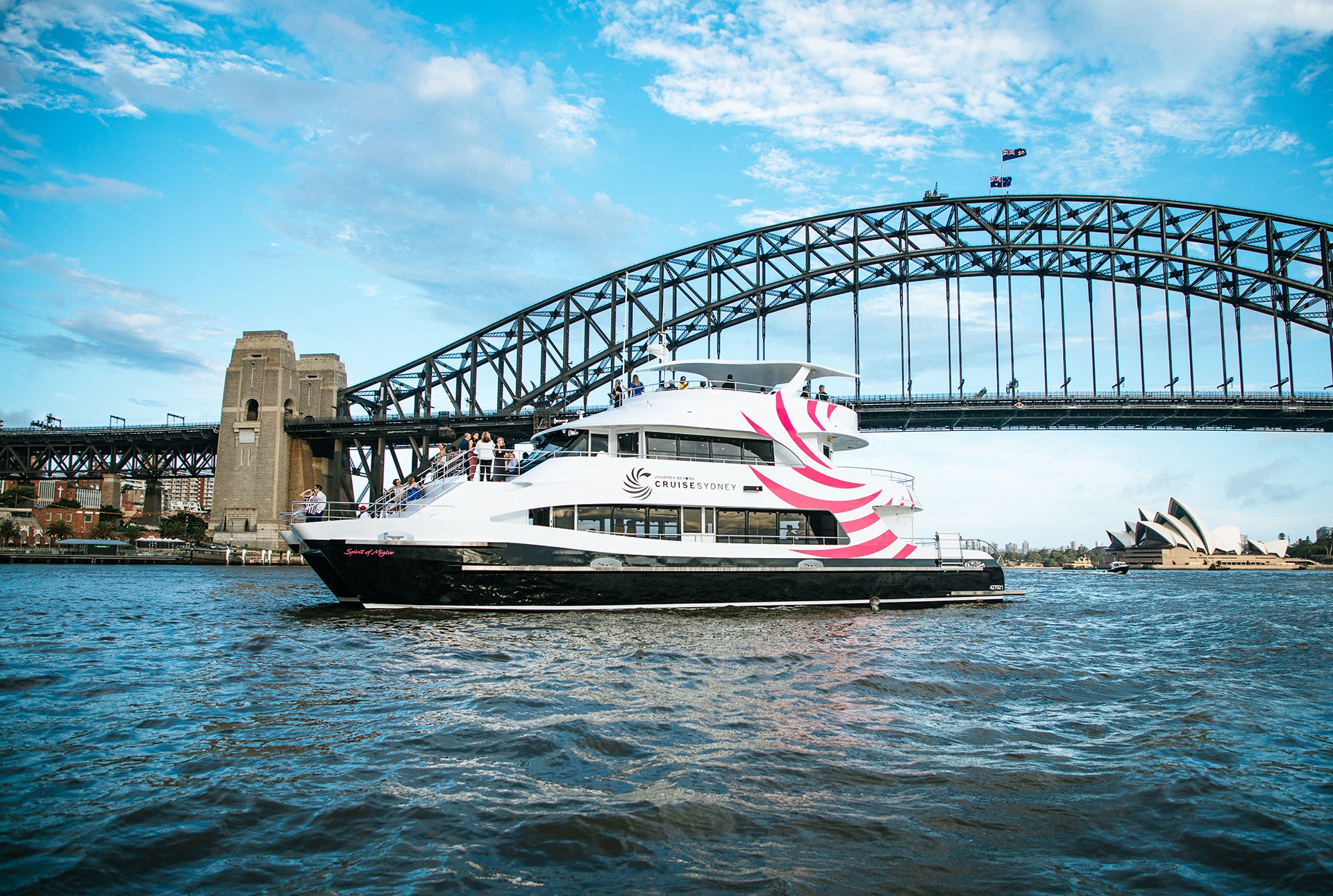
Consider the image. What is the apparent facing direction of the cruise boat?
to the viewer's left
